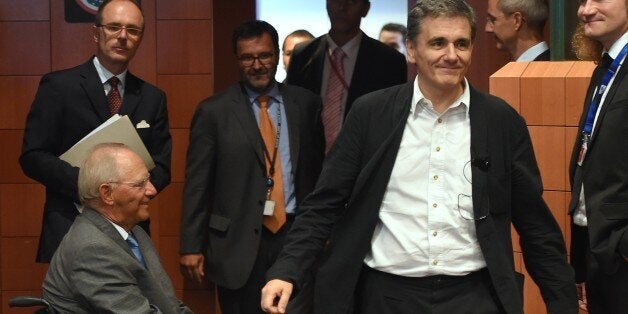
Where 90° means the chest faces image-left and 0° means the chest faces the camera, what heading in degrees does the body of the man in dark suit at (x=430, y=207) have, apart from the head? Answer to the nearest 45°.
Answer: approximately 0°

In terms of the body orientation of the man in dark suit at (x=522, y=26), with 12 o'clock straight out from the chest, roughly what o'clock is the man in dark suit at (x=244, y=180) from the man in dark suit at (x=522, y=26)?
the man in dark suit at (x=244, y=180) is roughly at 11 o'clock from the man in dark suit at (x=522, y=26).

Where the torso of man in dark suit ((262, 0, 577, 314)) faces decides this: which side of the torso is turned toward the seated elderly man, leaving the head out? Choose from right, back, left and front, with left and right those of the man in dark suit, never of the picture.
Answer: right

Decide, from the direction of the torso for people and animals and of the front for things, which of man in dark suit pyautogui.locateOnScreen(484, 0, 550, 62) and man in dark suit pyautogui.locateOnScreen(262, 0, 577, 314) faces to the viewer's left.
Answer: man in dark suit pyautogui.locateOnScreen(484, 0, 550, 62)

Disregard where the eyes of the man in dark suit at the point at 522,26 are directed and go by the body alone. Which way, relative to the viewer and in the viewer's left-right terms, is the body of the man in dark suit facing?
facing to the left of the viewer

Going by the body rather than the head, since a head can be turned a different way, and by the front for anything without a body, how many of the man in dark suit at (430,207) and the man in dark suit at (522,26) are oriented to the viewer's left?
1

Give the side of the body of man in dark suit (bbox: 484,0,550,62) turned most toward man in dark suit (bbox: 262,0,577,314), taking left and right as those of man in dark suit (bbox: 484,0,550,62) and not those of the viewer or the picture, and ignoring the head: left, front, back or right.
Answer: left

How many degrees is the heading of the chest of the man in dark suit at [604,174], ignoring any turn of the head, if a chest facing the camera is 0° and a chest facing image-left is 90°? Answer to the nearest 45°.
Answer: approximately 45°

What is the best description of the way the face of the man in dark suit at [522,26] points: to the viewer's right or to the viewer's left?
to the viewer's left
